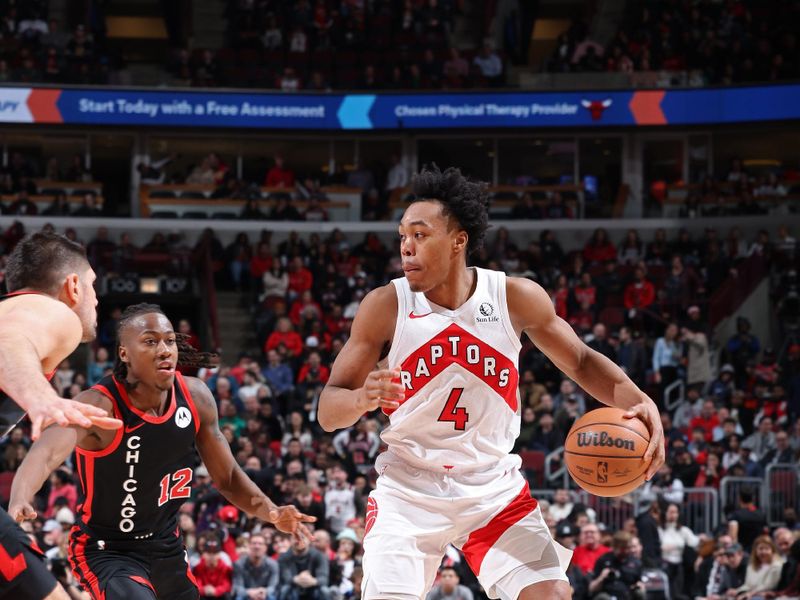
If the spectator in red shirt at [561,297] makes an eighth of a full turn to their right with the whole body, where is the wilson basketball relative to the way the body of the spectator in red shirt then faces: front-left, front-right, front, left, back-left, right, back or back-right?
front-left

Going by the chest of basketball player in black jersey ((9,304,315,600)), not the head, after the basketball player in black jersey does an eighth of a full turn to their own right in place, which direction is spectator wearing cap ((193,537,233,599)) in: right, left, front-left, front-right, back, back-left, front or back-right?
back

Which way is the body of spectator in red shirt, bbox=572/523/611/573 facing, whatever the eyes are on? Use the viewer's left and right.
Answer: facing the viewer

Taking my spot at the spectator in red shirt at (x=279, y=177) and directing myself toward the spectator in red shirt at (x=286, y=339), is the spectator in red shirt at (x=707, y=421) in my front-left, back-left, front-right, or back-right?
front-left

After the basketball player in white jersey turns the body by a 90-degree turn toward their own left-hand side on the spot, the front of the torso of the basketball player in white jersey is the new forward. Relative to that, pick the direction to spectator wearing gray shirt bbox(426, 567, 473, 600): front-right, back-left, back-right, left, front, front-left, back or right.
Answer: left

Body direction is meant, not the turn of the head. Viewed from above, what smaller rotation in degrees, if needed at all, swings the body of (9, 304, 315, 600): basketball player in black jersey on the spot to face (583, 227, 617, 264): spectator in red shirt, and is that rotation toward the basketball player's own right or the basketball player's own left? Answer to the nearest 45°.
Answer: approximately 90° to the basketball player's own left

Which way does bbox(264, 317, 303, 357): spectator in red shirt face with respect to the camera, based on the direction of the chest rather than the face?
toward the camera

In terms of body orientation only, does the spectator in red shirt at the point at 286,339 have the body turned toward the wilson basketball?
yes

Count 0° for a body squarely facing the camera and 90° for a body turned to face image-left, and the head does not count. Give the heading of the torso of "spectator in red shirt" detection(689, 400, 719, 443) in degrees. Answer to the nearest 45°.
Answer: approximately 0°

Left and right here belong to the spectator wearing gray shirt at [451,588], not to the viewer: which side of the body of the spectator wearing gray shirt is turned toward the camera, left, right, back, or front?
front

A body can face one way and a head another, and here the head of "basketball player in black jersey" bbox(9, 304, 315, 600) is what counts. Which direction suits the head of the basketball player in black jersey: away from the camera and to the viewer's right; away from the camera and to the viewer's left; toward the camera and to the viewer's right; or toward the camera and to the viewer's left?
toward the camera and to the viewer's right

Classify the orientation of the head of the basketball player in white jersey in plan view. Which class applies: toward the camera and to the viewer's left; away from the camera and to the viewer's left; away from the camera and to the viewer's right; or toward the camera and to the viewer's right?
toward the camera and to the viewer's left

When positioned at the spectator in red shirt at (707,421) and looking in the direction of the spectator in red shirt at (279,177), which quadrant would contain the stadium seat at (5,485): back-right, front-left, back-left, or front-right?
front-left

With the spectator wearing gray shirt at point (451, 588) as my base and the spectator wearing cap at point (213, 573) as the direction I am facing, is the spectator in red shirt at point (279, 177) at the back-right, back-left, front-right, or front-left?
front-right

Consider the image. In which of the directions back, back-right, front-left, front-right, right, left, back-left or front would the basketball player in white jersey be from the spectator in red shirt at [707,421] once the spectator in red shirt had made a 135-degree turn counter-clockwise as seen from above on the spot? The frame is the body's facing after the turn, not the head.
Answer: back-right
